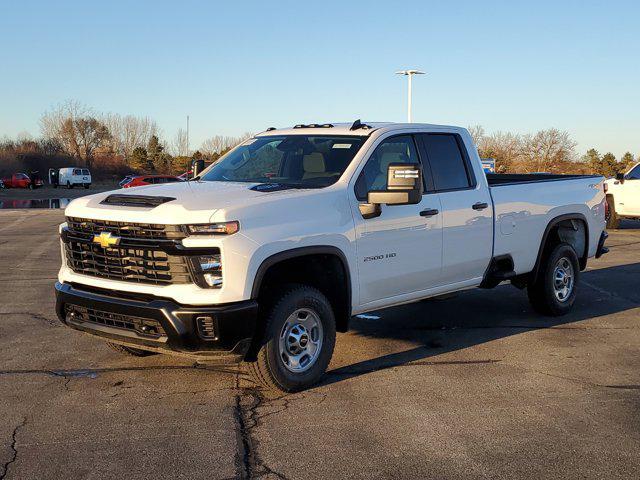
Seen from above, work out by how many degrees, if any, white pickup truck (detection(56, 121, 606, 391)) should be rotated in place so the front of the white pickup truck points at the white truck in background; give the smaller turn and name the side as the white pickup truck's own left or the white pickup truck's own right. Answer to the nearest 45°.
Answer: approximately 180°

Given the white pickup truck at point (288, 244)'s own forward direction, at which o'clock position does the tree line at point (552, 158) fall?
The tree line is roughly at 5 o'clock from the white pickup truck.

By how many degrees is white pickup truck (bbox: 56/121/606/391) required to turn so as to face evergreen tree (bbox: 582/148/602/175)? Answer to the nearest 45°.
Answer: approximately 180°

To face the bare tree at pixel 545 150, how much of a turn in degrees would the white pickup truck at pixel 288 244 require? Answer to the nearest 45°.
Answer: approximately 135° to its right

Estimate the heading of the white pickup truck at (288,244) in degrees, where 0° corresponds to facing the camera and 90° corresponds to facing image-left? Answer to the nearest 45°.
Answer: approximately 45°

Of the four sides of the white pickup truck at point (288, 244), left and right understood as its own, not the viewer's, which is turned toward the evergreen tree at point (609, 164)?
back
